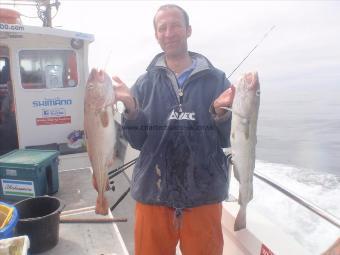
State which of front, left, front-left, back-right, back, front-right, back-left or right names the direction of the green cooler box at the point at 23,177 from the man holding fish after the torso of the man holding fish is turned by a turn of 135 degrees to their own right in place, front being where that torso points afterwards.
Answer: front

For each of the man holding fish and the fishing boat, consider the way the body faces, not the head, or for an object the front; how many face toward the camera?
1

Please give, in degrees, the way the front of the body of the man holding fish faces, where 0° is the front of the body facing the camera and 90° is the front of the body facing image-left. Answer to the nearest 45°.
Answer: approximately 0°

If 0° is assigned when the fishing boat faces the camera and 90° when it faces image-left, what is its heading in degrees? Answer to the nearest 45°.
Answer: approximately 135°
